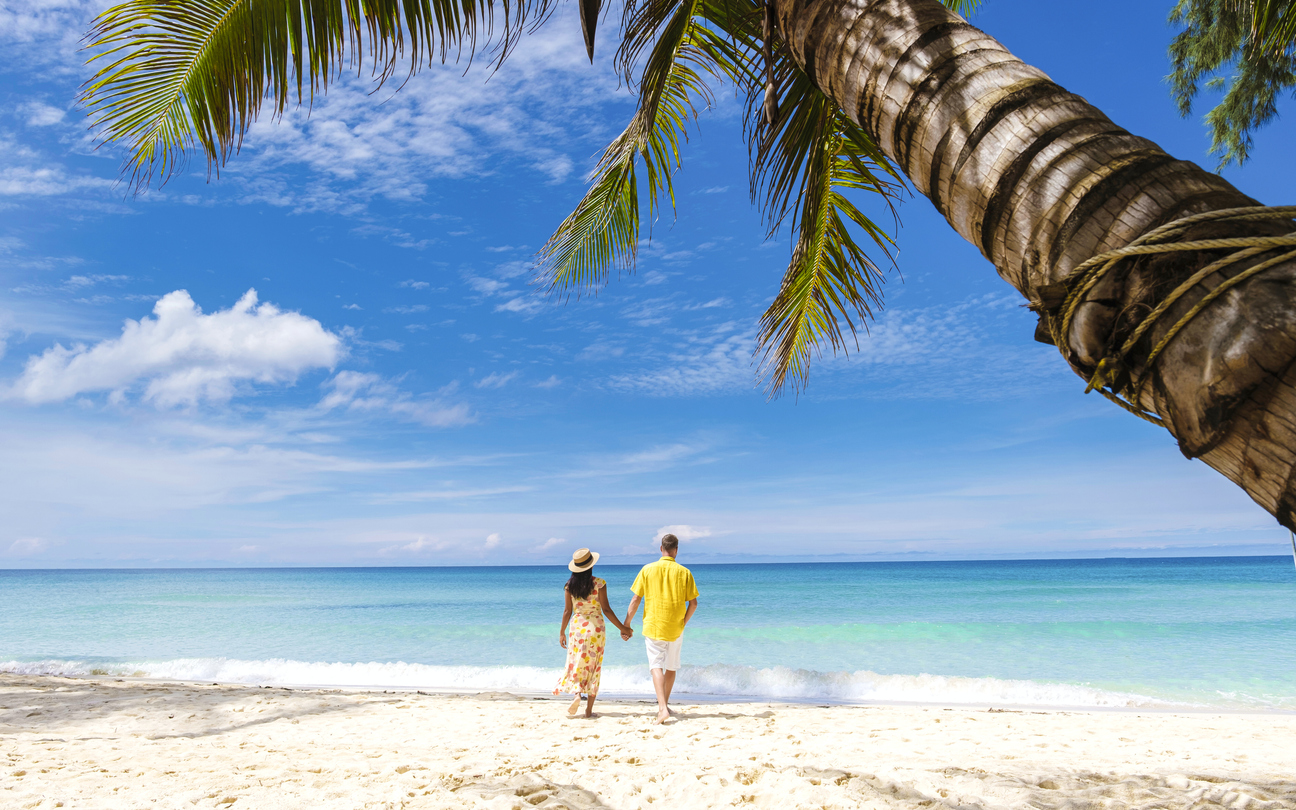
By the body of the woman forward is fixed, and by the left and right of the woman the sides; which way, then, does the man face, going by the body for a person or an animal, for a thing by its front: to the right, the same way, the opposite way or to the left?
the same way

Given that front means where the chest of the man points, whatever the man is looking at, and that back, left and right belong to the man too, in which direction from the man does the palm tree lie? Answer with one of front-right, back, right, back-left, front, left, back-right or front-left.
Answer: back

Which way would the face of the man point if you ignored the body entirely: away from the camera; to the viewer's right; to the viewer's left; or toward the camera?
away from the camera

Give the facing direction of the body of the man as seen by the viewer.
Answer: away from the camera

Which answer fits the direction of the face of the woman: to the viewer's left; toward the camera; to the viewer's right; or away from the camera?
away from the camera

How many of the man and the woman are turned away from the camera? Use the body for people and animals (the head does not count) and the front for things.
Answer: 2

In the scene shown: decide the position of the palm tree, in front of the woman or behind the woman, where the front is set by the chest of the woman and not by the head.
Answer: behind

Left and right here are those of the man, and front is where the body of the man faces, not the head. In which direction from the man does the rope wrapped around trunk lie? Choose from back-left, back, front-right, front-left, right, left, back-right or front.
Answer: back

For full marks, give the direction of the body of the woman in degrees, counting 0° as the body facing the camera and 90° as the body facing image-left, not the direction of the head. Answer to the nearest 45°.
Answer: approximately 180°
